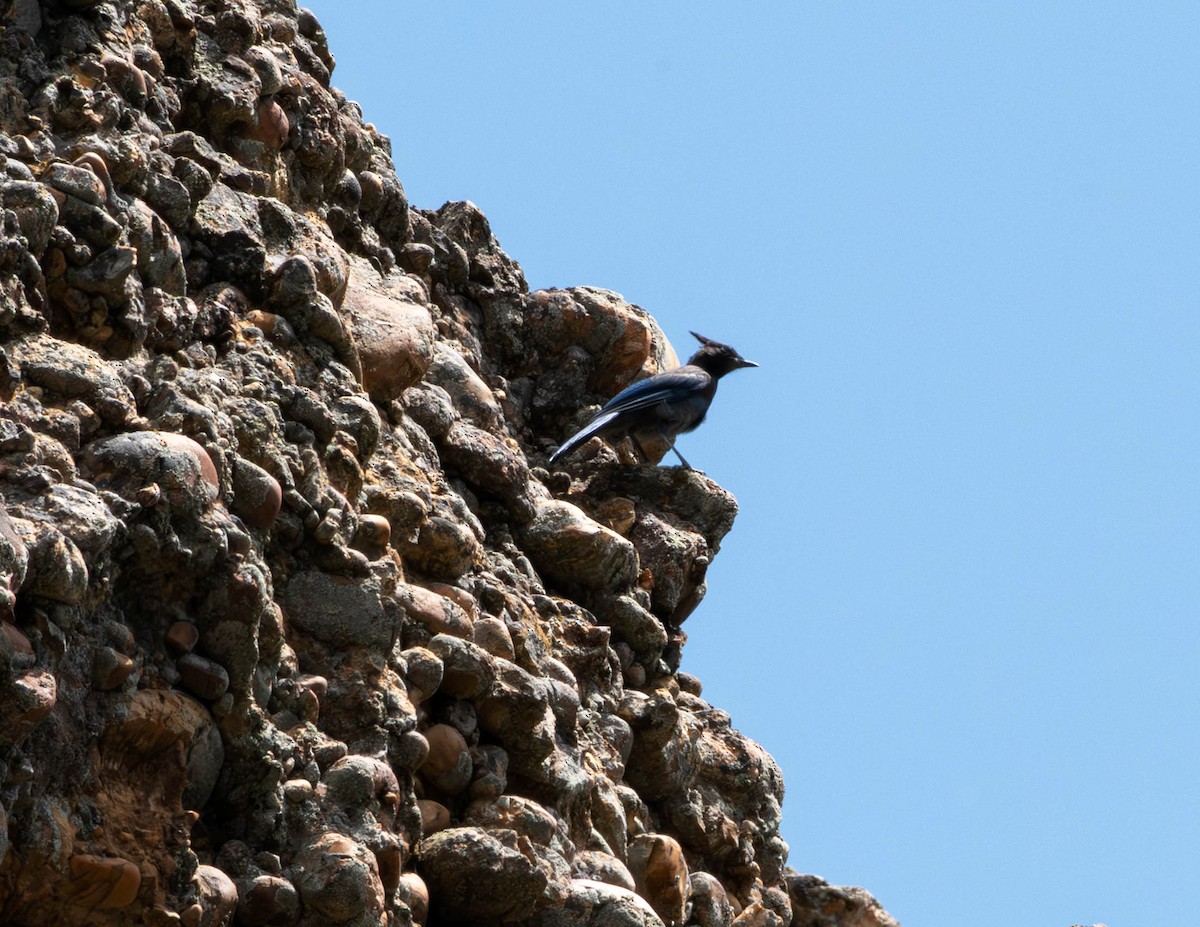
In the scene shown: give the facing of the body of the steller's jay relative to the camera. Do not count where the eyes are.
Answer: to the viewer's right
